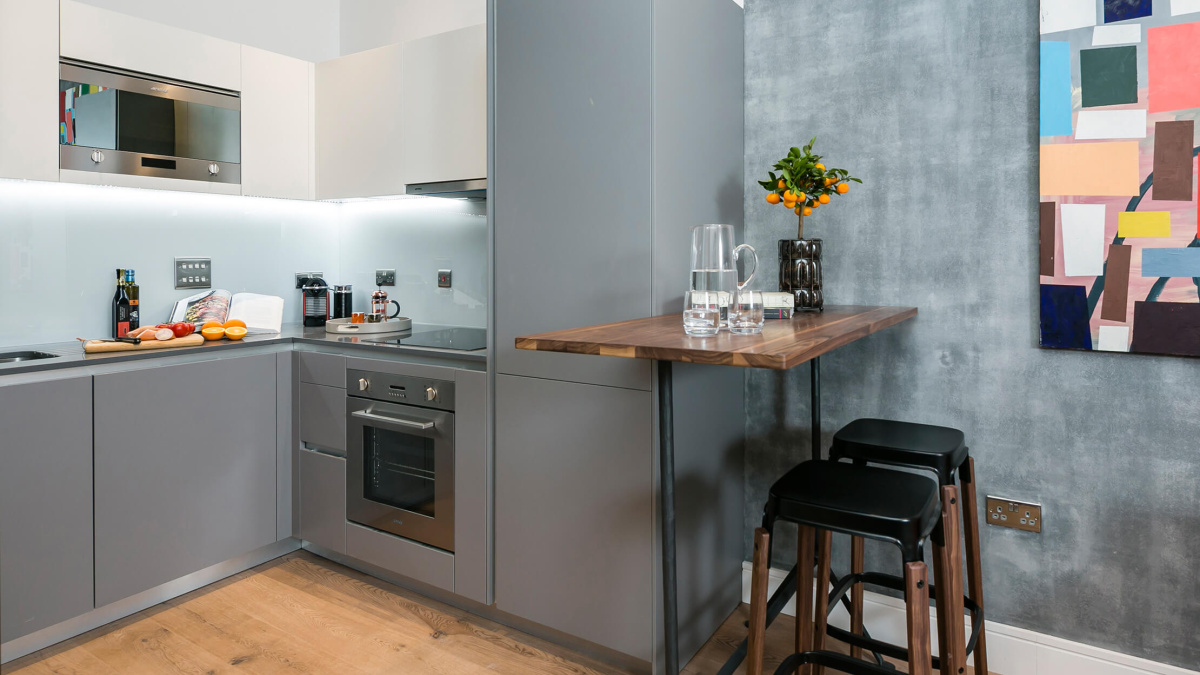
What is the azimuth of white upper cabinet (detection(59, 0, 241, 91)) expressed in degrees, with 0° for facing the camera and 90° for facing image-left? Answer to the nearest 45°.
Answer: approximately 315°

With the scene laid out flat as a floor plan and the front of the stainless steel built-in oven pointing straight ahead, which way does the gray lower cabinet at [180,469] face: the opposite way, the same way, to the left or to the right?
to the left

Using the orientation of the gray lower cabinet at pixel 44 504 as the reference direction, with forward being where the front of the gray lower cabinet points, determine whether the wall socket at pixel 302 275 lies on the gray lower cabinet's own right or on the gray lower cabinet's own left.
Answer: on the gray lower cabinet's own left

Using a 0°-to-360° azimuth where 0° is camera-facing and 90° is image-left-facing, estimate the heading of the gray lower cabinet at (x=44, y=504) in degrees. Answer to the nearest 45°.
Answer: approximately 315°

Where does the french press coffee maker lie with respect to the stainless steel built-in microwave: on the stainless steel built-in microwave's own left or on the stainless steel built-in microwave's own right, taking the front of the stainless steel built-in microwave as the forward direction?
on the stainless steel built-in microwave's own left

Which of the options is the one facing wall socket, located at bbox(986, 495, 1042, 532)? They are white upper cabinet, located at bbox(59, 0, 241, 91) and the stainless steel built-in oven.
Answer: the white upper cabinet
